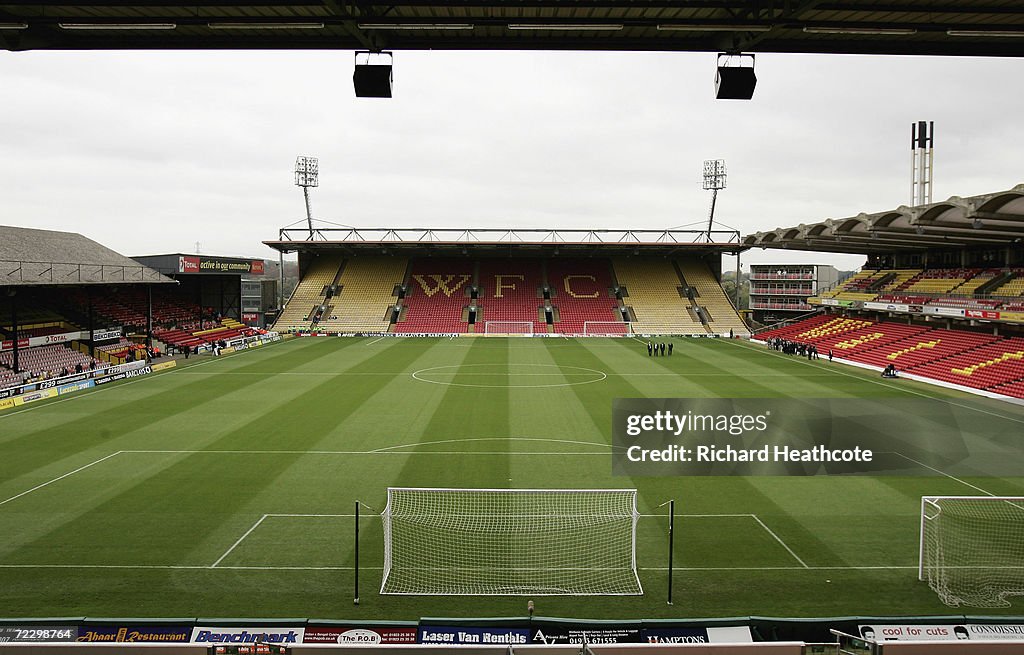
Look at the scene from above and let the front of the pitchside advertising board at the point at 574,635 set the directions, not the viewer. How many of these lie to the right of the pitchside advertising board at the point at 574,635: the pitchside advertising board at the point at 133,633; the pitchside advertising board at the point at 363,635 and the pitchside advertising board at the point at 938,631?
2

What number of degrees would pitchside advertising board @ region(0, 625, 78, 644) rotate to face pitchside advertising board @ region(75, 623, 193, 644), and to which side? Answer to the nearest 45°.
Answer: approximately 45° to its left

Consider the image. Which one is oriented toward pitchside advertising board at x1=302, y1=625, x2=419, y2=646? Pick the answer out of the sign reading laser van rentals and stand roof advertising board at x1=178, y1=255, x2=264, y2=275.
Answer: stand roof advertising board at x1=178, y1=255, x2=264, y2=275

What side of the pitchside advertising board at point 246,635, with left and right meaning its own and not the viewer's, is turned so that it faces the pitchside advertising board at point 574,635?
left

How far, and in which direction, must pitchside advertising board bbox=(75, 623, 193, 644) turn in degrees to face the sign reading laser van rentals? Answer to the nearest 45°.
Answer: approximately 45° to its left

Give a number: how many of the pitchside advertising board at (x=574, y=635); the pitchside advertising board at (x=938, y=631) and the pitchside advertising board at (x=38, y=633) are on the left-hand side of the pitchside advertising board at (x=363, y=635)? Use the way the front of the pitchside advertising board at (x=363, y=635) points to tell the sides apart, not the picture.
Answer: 2

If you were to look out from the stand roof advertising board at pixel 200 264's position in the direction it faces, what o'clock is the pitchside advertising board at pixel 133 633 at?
the pitchside advertising board at pixel 133 633 is roughly at 12 o'clock from the stand roof advertising board at pixel 200 264.
